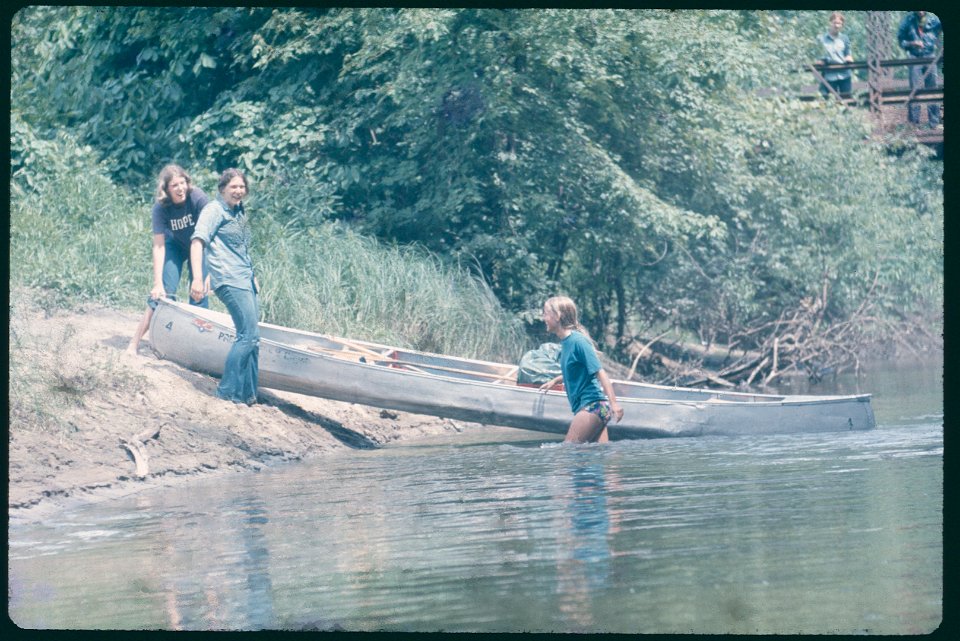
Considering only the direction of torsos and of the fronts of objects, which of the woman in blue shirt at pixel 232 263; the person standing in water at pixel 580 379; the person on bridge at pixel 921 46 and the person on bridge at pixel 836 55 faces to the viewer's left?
the person standing in water

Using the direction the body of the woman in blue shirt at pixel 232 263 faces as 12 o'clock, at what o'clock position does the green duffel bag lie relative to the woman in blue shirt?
The green duffel bag is roughly at 10 o'clock from the woman in blue shirt.

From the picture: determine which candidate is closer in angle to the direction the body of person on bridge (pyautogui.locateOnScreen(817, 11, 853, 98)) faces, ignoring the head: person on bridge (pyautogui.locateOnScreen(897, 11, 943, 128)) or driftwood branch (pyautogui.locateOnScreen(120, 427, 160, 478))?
the driftwood branch

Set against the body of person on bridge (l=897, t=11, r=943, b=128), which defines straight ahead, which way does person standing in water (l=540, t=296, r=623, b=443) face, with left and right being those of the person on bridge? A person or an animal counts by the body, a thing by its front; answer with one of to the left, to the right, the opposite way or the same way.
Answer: to the right

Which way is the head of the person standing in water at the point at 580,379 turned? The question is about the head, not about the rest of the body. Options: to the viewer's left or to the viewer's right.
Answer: to the viewer's left

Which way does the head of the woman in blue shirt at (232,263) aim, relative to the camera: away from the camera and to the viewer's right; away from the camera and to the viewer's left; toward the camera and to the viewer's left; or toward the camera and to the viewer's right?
toward the camera and to the viewer's right

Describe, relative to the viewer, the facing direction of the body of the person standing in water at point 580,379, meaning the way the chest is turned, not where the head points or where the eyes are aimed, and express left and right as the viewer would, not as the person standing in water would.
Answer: facing to the left of the viewer

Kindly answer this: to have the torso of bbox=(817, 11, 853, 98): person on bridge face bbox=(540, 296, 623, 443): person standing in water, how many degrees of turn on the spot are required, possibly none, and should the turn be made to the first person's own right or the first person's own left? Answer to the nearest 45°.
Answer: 0° — they already face them

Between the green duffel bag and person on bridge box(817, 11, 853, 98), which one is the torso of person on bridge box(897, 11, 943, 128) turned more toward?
the green duffel bag

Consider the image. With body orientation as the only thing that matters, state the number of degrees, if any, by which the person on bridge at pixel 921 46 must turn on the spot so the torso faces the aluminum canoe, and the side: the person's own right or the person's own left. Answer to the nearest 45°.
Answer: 0° — they already face it

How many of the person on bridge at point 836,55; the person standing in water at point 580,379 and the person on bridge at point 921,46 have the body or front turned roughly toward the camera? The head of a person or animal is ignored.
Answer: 2

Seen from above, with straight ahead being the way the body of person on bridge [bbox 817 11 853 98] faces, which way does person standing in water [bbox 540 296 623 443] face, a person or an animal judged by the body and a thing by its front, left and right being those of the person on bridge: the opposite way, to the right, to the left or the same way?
to the right

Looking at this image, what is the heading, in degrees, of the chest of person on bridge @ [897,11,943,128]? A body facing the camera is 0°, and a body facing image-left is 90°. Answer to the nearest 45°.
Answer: approximately 0°
